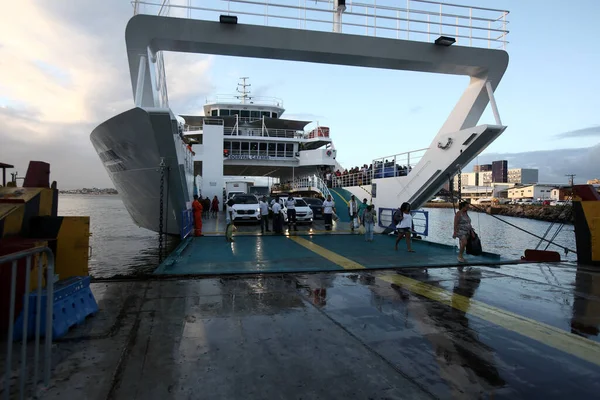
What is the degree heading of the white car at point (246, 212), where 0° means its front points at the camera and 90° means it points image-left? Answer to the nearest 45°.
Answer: approximately 0°

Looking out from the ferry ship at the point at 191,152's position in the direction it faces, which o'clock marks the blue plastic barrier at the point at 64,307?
The blue plastic barrier is roughly at 12 o'clock from the ferry ship.

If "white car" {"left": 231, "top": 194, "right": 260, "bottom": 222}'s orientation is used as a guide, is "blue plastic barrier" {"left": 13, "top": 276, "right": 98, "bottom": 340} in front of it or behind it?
in front

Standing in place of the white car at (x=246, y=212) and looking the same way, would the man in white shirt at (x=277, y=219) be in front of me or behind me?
in front

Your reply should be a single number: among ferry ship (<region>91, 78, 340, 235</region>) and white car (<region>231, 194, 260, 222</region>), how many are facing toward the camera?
2

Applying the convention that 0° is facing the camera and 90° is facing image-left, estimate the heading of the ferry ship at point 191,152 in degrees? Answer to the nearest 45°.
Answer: approximately 0°
